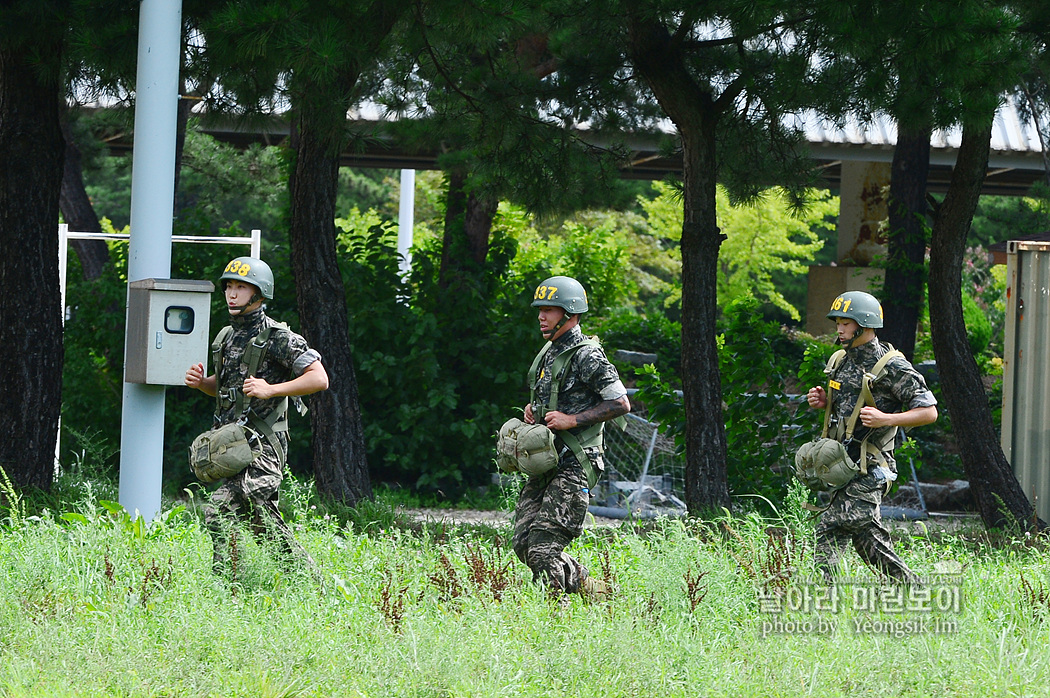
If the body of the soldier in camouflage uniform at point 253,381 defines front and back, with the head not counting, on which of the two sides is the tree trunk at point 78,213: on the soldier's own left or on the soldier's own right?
on the soldier's own right

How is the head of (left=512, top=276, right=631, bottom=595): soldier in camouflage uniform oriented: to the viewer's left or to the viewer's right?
to the viewer's left

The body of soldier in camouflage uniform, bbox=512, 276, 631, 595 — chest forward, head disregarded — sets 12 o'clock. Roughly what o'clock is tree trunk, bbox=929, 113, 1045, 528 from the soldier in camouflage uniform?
The tree trunk is roughly at 6 o'clock from the soldier in camouflage uniform.

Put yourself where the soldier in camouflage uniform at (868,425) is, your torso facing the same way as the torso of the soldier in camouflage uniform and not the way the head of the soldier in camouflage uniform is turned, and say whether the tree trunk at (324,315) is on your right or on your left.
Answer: on your right

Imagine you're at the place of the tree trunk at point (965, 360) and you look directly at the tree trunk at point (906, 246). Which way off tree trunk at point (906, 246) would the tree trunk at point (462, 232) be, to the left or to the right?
left

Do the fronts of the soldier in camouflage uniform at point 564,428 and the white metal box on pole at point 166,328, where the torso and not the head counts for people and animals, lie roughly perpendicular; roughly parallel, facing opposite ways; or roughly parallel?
roughly perpendicular

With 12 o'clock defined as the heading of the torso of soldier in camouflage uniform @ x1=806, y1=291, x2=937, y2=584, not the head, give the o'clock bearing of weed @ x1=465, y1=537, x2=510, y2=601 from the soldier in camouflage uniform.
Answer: The weed is roughly at 1 o'clock from the soldier in camouflage uniform.

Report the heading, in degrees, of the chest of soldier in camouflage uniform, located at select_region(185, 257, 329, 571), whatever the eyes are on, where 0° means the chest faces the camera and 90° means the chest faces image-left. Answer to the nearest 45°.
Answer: approximately 45°

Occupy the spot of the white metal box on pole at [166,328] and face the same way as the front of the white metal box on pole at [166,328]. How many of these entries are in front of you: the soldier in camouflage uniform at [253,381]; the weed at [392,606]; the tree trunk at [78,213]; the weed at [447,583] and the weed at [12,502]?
3

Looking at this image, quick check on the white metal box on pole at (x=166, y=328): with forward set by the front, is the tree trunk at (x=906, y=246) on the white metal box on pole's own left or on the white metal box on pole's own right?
on the white metal box on pole's own left

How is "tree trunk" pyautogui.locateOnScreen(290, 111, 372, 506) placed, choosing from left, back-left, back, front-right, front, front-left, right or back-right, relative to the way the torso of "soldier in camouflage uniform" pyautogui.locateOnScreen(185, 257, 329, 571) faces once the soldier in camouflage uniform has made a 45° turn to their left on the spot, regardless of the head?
back

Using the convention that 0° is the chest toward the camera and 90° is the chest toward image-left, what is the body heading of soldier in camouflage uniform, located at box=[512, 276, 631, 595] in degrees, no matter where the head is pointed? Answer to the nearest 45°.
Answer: approximately 45°
